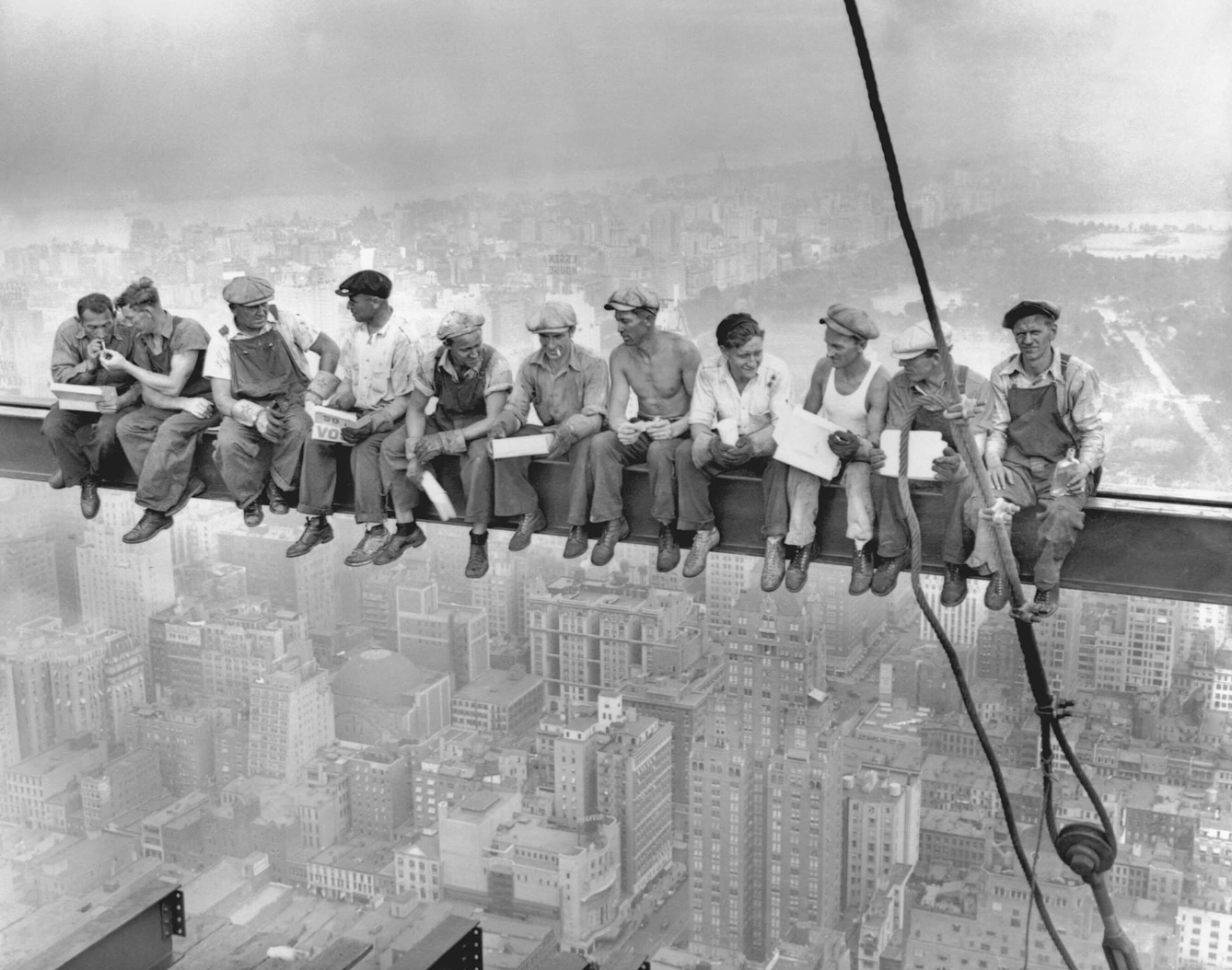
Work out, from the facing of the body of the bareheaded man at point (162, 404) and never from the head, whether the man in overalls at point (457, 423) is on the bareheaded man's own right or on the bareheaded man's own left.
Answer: on the bareheaded man's own left

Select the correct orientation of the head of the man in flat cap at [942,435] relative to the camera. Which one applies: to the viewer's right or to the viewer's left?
to the viewer's left

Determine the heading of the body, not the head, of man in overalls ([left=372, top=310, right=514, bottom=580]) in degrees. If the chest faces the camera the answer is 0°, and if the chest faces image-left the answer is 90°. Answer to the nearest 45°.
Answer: approximately 0°

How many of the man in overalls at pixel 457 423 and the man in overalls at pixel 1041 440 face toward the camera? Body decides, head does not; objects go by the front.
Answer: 2

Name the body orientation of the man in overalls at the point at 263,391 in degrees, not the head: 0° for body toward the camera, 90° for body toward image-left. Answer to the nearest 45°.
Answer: approximately 0°
